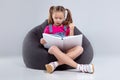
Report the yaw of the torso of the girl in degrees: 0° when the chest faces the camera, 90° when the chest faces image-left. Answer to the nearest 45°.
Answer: approximately 0°
